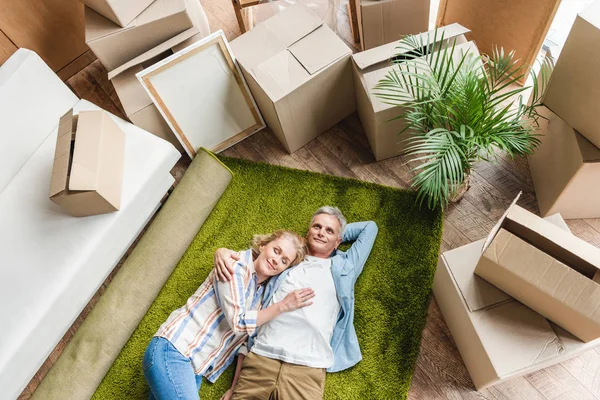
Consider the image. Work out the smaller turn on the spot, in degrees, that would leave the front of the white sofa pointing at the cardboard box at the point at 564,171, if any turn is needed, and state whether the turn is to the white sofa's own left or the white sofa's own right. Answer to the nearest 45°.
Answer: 0° — it already faces it

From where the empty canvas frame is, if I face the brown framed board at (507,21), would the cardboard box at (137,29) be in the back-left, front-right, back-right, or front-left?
back-left

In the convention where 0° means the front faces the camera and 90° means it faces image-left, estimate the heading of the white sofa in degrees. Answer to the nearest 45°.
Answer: approximately 315°

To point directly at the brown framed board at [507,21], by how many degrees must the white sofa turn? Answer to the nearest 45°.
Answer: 0° — it already faces it

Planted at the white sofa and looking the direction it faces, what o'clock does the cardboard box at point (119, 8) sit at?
The cardboard box is roughly at 10 o'clock from the white sofa.
